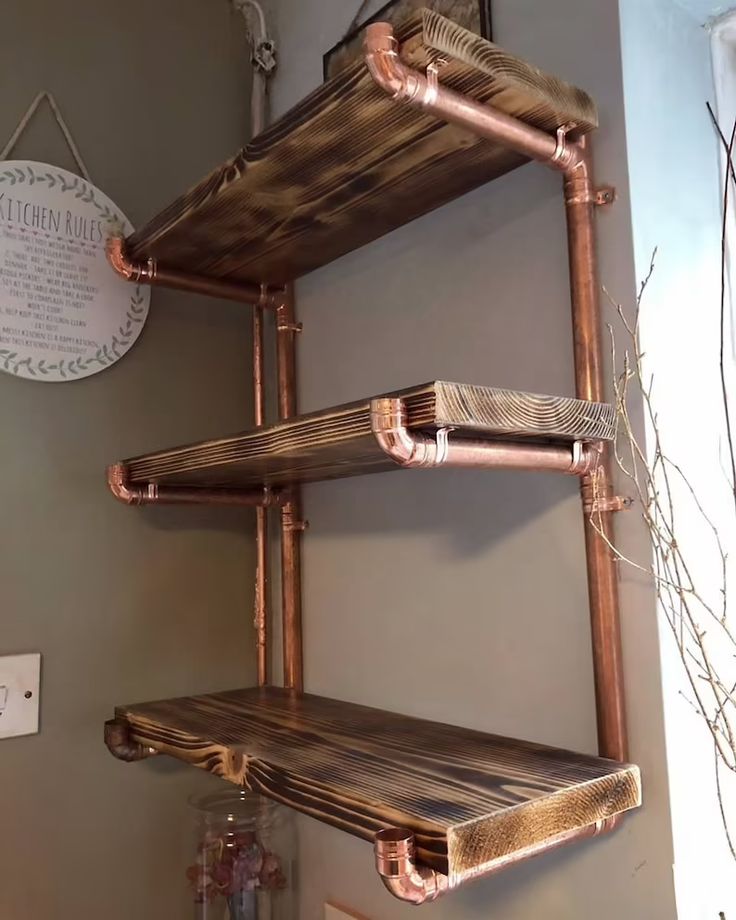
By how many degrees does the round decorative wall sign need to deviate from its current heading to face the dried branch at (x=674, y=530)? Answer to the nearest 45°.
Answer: approximately 45° to its left

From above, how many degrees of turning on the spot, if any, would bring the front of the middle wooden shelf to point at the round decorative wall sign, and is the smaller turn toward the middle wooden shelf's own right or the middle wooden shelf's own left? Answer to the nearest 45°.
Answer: approximately 90° to the middle wooden shelf's own right

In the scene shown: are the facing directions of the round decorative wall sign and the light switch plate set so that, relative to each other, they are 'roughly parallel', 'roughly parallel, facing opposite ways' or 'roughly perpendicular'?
roughly parallel

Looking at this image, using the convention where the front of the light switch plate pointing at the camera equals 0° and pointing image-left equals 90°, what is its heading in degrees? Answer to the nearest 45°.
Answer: approximately 0°

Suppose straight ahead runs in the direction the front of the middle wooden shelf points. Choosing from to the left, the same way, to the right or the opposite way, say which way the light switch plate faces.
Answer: to the left

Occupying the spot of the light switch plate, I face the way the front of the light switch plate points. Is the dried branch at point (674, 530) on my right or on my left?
on my left

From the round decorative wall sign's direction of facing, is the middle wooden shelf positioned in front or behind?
in front

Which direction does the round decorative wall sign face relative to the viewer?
toward the camera

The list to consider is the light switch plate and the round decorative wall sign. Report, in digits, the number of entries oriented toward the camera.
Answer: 2
